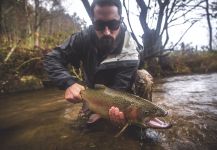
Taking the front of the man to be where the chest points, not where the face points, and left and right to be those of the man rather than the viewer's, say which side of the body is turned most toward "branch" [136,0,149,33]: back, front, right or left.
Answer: back

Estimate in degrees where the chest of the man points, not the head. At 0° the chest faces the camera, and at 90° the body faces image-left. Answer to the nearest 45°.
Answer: approximately 0°

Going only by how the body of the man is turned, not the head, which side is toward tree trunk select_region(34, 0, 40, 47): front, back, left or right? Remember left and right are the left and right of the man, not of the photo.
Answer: back
